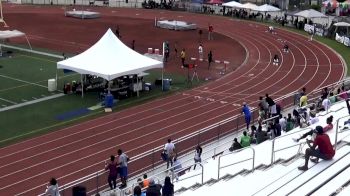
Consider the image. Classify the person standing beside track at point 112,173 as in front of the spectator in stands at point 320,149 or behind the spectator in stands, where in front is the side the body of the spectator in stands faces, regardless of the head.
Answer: in front

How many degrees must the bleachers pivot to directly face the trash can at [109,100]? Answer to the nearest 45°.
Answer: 0° — it already faces it

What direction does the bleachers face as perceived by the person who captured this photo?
facing away from the viewer and to the left of the viewer

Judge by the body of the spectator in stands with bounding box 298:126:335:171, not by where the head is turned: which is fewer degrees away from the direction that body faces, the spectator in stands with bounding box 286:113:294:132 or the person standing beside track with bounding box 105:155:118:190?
the person standing beside track

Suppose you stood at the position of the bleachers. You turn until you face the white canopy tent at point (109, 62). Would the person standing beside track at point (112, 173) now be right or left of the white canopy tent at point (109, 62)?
left

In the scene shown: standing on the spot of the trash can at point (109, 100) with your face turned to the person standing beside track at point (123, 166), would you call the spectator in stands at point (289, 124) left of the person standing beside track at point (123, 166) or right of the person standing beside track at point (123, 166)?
left

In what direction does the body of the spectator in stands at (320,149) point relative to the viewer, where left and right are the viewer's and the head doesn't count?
facing to the left of the viewer

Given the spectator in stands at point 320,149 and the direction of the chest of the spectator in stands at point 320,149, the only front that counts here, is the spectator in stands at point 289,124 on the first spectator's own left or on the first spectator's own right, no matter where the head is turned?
on the first spectator's own right

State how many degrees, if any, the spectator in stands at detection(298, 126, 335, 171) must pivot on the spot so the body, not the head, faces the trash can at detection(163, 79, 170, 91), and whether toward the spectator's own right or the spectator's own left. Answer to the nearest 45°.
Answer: approximately 45° to the spectator's own right

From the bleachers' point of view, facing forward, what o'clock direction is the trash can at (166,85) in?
The trash can is roughly at 1 o'clock from the bleachers.
